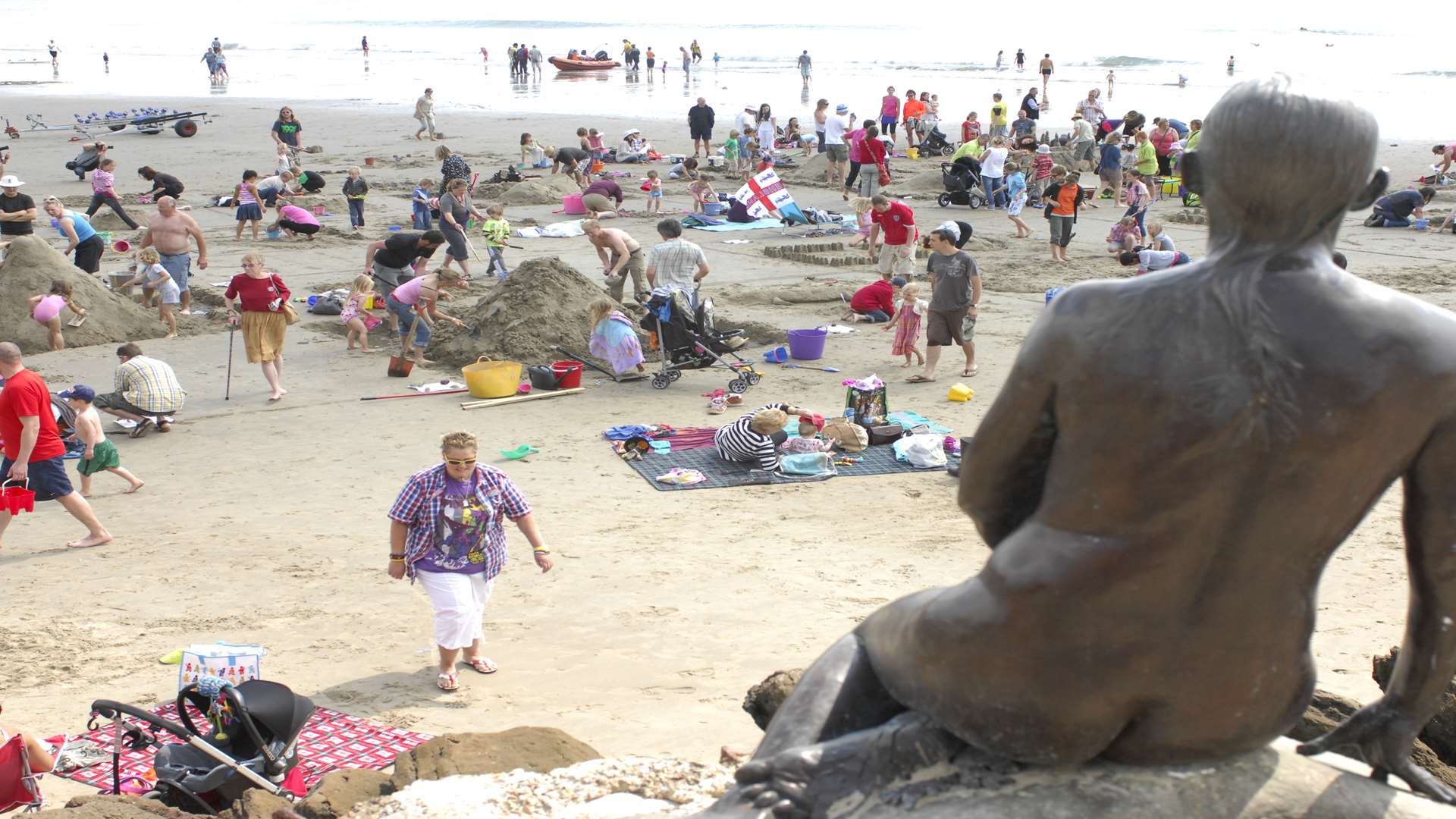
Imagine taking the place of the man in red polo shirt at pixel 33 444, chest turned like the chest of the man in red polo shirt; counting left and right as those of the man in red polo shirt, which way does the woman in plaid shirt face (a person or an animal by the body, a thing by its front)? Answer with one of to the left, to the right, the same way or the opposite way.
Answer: to the left

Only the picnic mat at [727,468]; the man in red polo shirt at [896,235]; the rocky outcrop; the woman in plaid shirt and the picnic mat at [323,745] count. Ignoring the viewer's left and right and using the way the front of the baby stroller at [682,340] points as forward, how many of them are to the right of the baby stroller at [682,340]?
4

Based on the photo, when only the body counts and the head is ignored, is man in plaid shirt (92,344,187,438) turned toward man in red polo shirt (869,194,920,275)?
no

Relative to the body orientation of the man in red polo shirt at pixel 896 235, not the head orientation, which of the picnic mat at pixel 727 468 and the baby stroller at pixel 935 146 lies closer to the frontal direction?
the picnic mat

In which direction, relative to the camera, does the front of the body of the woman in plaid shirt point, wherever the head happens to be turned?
toward the camera

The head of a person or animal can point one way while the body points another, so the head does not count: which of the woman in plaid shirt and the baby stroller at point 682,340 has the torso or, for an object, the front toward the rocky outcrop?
the woman in plaid shirt

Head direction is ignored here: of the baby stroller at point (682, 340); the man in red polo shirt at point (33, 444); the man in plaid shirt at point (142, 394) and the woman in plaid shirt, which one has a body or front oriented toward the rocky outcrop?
the woman in plaid shirt

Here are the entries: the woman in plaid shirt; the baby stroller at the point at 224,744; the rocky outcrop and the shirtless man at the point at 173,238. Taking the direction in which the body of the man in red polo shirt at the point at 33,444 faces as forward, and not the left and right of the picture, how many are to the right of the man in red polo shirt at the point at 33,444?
1

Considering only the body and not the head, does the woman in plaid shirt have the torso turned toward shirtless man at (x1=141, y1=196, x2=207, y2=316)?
no

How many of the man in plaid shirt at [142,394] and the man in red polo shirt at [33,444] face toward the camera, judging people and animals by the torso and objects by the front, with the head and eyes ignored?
0

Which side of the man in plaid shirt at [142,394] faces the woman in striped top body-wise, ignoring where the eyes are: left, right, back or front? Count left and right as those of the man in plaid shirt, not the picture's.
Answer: back

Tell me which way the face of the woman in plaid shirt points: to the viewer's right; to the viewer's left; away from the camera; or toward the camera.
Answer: toward the camera

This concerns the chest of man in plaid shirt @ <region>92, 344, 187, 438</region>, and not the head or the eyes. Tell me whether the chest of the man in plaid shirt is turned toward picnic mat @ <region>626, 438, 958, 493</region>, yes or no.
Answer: no

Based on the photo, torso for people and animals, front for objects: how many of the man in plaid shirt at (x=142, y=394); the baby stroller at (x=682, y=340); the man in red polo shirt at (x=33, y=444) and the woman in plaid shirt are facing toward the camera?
1

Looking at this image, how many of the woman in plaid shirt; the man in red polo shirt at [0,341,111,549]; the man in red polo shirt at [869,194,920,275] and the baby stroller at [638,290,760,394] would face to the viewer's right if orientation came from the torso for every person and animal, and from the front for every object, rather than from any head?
1

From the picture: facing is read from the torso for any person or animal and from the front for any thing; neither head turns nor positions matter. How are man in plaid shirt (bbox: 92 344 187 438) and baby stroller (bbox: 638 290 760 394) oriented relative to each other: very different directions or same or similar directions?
very different directions

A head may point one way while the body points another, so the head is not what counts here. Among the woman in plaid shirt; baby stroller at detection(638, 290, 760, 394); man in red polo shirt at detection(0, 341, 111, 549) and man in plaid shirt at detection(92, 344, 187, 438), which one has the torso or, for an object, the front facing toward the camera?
the woman in plaid shirt

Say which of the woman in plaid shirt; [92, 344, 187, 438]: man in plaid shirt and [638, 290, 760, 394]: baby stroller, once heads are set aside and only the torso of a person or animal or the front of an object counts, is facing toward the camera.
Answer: the woman in plaid shirt
